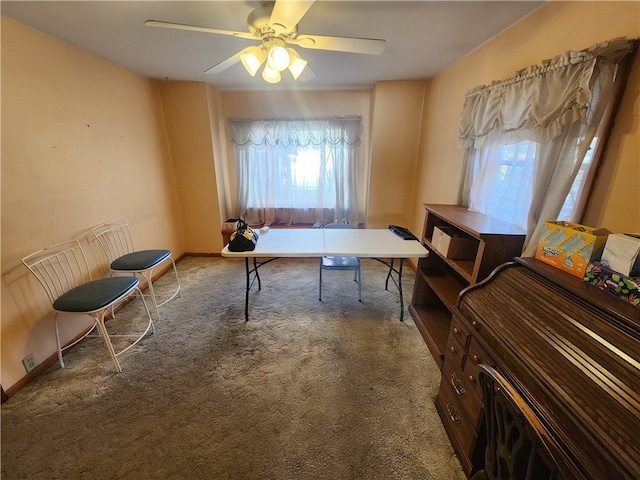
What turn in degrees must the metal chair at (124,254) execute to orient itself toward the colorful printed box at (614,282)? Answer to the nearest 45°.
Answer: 0° — it already faces it

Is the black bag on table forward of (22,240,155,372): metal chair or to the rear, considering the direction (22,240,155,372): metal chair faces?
forward

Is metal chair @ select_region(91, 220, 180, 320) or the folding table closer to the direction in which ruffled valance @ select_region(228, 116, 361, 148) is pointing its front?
the folding table

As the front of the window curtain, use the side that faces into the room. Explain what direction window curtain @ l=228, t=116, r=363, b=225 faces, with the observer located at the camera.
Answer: facing the viewer

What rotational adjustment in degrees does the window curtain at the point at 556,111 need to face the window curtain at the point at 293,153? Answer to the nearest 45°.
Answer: approximately 45° to its right

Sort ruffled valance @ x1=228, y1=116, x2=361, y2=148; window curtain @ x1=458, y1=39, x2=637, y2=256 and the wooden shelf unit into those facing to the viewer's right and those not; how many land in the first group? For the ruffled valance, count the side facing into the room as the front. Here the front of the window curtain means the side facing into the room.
0

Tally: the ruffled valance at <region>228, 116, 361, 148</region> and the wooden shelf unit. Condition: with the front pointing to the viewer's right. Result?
0

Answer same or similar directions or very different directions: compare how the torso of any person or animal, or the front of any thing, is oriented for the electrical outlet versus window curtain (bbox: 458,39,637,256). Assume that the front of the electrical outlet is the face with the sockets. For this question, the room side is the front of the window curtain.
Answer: very different directions

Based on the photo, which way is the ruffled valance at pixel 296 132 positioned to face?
toward the camera

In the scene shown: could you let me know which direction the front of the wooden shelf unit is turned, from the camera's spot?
facing the viewer and to the left of the viewer

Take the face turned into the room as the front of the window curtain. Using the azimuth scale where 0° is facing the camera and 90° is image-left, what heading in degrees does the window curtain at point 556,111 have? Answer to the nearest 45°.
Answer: approximately 45°

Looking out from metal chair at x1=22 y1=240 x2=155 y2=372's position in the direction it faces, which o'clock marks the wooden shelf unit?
The wooden shelf unit is roughly at 12 o'clock from the metal chair.

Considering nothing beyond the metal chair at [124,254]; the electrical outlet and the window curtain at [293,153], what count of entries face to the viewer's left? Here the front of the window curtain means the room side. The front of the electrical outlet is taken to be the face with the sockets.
0

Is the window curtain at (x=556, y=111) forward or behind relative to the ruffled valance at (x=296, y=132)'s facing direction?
forward

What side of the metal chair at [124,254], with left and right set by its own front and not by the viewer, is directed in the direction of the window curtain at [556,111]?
front

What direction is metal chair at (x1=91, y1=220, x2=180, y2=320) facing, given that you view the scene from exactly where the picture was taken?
facing the viewer and to the right of the viewer

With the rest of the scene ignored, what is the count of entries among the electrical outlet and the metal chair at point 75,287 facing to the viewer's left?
0
